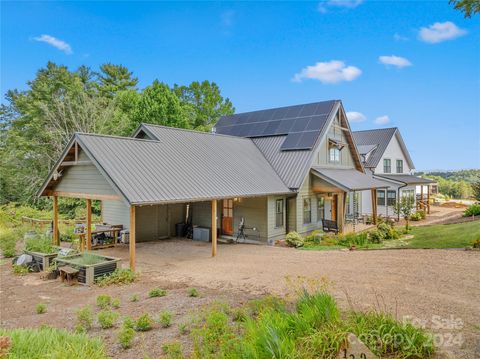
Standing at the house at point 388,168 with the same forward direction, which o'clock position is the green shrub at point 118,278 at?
The green shrub is roughly at 2 o'clock from the house.

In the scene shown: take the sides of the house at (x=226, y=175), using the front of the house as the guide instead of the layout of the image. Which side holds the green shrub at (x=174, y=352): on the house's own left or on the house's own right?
on the house's own right

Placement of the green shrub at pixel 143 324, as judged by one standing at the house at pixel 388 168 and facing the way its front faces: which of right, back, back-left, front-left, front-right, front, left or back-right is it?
front-right

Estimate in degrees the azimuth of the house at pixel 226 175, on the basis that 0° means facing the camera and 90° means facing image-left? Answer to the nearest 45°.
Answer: approximately 315°

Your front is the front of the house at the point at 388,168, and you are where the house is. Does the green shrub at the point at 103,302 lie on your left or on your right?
on your right

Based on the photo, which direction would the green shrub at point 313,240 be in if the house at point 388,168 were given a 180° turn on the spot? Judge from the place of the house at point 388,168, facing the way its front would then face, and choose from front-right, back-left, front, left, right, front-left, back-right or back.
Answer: back-left

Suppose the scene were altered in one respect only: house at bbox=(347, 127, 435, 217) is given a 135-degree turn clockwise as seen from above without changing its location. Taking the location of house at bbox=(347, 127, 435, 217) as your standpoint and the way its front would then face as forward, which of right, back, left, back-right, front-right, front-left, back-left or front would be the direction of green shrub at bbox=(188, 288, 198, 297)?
left

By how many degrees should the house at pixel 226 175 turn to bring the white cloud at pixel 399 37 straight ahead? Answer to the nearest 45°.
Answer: approximately 90° to its left

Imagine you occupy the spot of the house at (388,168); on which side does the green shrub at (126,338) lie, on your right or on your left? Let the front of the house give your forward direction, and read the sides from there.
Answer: on your right

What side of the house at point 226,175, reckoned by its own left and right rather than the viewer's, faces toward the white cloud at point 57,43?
back

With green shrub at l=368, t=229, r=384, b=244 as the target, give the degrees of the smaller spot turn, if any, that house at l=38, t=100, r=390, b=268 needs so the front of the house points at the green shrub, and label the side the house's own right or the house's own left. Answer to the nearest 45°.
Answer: approximately 45° to the house's own left
